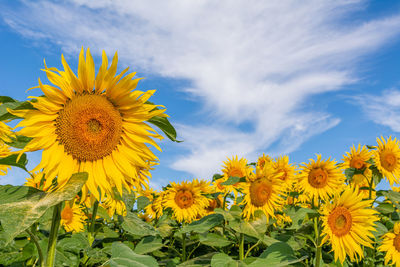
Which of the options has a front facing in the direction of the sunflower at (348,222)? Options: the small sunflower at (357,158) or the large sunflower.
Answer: the small sunflower

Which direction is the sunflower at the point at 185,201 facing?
toward the camera

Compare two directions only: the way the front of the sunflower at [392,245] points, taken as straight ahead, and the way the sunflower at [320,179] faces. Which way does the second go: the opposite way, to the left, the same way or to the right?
the same way

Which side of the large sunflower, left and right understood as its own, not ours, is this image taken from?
front

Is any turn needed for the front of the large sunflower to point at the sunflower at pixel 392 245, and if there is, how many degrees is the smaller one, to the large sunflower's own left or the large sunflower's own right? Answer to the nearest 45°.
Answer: approximately 135° to the large sunflower's own left

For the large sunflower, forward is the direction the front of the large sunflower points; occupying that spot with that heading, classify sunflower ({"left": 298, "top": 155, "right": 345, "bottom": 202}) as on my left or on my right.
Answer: on my left

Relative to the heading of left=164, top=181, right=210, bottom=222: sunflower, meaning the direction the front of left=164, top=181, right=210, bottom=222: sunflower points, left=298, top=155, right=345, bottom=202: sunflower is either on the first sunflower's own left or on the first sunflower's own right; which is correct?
on the first sunflower's own left

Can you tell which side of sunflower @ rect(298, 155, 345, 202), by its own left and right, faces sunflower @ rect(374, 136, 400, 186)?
left

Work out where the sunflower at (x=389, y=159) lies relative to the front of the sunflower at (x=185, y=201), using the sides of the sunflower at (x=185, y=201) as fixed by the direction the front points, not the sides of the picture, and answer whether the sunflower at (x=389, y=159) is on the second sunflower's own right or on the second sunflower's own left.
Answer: on the second sunflower's own left

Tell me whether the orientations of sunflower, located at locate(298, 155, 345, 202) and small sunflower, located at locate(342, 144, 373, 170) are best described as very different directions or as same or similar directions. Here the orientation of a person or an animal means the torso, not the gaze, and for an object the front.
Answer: same or similar directions

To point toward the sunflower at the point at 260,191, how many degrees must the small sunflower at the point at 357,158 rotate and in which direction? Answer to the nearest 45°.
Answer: approximately 45° to its right

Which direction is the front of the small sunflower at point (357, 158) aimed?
toward the camera

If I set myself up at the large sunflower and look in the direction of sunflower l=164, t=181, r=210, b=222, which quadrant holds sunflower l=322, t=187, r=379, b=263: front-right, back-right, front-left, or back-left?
front-right

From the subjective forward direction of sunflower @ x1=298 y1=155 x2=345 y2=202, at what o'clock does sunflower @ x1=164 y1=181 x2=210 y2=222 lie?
sunflower @ x1=164 y1=181 x2=210 y2=222 is roughly at 2 o'clock from sunflower @ x1=298 y1=155 x2=345 y2=202.

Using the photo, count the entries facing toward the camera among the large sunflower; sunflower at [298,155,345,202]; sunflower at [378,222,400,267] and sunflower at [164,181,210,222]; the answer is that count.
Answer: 4

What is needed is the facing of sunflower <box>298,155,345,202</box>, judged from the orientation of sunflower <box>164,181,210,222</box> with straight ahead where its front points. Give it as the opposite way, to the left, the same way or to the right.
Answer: the same way

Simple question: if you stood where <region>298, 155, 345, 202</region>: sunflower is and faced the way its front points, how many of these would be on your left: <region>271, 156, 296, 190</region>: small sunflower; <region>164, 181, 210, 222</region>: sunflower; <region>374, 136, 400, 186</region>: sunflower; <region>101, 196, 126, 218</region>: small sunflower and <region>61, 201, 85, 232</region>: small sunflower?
1

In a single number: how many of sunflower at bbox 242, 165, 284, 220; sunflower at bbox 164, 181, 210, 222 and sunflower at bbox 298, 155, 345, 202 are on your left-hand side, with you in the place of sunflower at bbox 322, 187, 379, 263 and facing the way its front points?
0

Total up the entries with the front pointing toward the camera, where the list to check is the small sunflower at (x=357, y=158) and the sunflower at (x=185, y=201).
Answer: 2

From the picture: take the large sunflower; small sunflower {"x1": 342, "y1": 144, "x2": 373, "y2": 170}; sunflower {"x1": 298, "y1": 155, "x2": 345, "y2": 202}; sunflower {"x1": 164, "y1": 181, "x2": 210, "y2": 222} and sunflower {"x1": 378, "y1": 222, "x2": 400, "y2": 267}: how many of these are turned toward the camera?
5
